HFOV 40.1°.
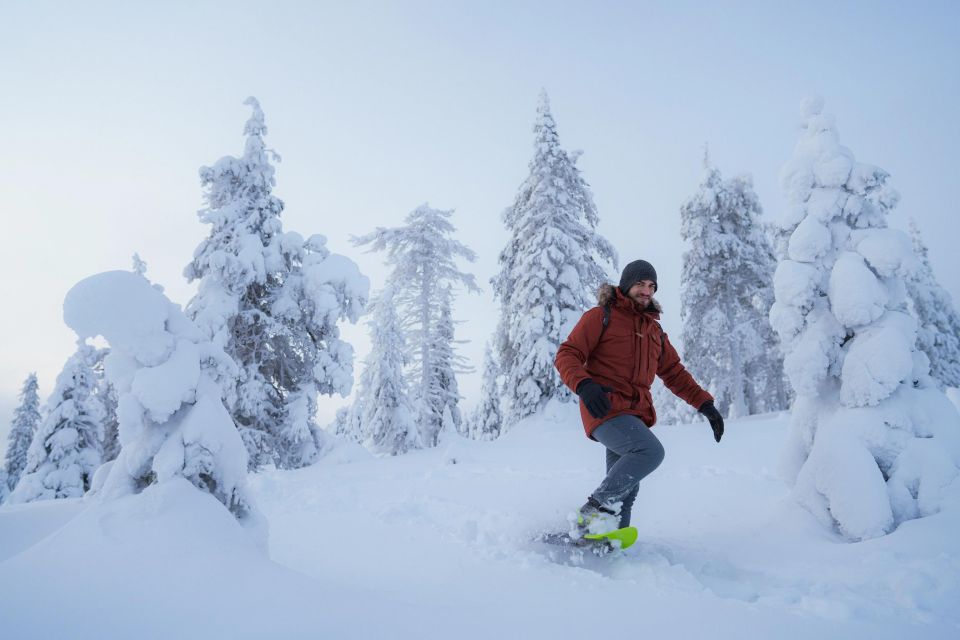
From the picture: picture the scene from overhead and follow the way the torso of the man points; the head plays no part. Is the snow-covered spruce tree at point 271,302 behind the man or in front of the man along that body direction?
behind

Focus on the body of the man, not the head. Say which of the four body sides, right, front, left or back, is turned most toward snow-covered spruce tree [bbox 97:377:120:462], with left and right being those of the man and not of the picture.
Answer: back

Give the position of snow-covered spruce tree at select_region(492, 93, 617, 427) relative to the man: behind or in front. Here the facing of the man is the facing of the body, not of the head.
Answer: behind

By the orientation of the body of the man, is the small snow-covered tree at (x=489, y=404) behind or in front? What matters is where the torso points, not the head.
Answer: behind

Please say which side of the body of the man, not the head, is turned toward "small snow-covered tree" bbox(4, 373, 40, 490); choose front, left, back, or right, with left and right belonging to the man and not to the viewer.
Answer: back

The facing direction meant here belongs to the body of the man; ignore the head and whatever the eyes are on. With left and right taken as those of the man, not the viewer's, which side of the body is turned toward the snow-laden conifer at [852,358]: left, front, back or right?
left

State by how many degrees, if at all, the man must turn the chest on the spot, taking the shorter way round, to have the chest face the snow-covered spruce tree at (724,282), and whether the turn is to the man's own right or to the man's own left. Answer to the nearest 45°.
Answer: approximately 135° to the man's own left

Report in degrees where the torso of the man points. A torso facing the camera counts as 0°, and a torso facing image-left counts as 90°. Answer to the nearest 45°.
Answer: approximately 315°
